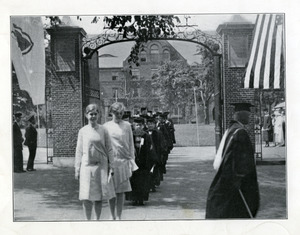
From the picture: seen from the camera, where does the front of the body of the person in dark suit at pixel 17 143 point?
to the viewer's right
